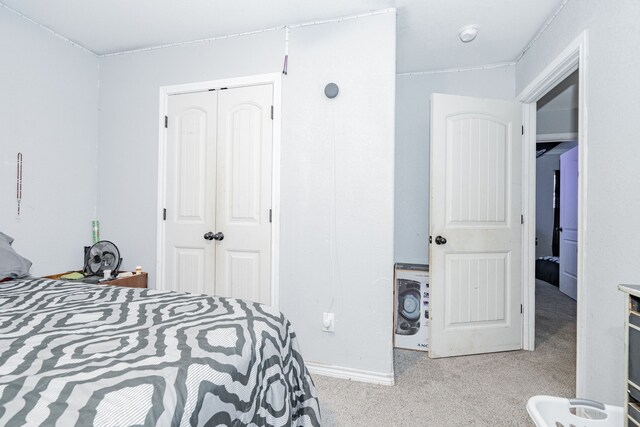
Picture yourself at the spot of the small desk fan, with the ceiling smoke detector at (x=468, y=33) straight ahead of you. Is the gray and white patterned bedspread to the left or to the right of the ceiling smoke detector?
right

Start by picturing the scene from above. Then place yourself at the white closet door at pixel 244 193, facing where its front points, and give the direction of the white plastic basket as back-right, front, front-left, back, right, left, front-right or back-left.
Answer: left

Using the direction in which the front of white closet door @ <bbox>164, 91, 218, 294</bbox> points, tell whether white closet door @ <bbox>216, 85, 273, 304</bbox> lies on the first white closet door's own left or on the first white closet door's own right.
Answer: on the first white closet door's own left

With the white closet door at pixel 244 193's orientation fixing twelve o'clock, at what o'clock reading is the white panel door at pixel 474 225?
The white panel door is roughly at 8 o'clock from the white closet door.

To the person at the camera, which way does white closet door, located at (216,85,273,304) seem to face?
facing the viewer and to the left of the viewer

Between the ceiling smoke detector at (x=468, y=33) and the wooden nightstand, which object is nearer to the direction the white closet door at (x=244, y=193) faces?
the wooden nightstand

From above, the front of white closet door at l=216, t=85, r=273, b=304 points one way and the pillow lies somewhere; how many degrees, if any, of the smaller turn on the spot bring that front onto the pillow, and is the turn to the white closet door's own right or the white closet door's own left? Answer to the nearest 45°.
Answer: approximately 45° to the white closet door's own right

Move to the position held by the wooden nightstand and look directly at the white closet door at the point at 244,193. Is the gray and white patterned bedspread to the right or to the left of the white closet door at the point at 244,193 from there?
right

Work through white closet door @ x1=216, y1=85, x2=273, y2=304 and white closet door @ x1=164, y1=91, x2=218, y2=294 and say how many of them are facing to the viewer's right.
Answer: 0

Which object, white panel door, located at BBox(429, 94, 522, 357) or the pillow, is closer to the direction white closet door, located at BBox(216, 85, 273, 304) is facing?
the pillow

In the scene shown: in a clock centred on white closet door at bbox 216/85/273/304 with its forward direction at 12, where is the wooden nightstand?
The wooden nightstand is roughly at 2 o'clock from the white closet door.

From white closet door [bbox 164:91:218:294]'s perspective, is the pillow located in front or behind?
in front
